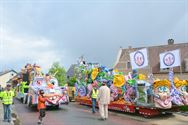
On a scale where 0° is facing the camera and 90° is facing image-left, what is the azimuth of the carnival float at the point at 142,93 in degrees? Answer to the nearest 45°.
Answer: approximately 315°

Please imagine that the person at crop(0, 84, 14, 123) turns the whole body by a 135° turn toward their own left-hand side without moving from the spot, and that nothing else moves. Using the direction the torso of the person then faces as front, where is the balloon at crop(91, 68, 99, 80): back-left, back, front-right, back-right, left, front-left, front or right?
front

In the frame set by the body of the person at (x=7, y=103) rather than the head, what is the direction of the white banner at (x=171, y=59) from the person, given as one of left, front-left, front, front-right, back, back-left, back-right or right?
left

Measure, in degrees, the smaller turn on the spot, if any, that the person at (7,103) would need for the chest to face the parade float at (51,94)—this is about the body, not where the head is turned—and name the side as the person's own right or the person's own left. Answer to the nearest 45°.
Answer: approximately 135° to the person's own left

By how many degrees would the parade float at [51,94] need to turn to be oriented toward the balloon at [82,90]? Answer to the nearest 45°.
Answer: approximately 90° to its left

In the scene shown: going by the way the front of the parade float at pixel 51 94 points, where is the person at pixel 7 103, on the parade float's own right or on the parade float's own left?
on the parade float's own right

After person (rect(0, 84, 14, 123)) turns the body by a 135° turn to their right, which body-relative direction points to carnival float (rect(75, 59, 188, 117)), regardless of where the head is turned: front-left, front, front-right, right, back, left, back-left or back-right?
back-right
